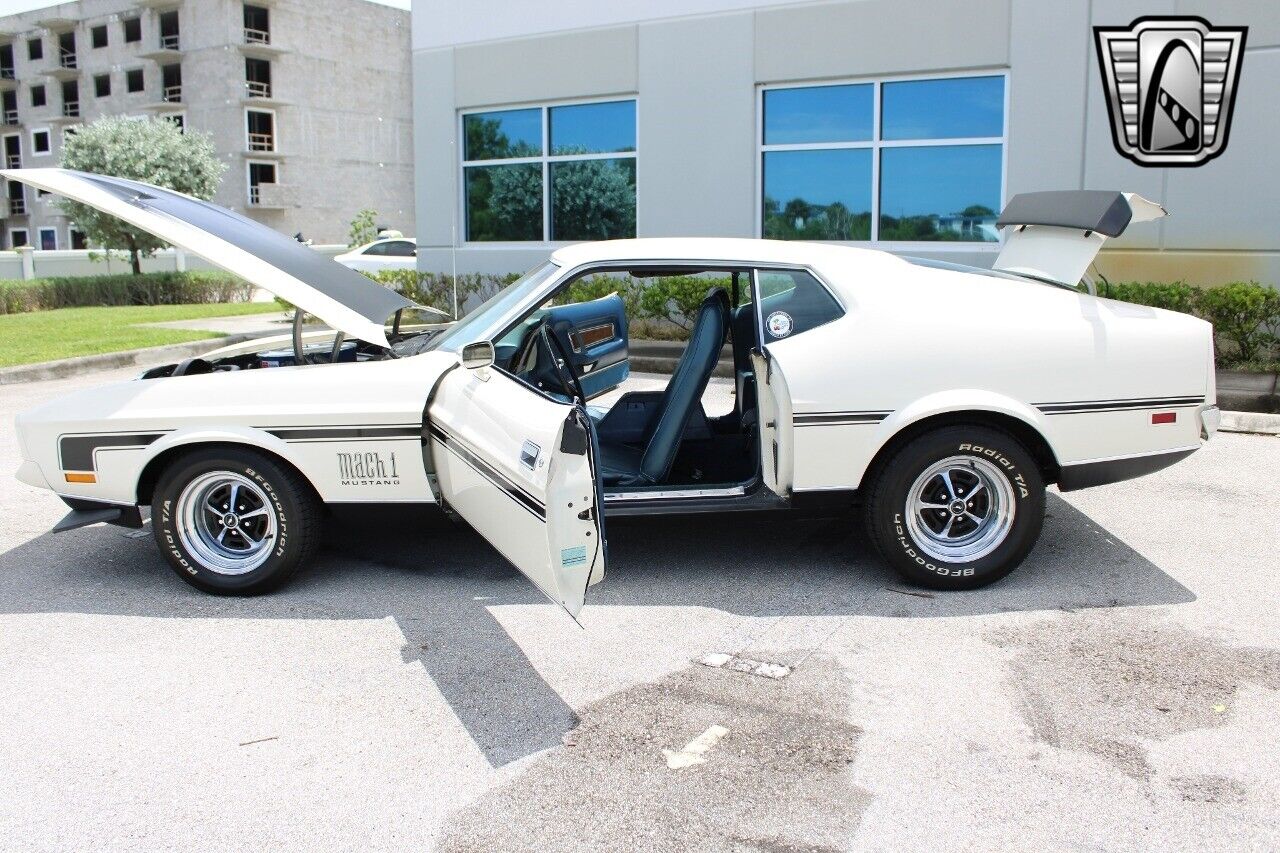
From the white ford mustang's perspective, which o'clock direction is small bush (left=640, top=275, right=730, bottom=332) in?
The small bush is roughly at 3 o'clock from the white ford mustang.

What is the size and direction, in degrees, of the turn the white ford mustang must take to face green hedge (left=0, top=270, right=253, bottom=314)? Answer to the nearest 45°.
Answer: approximately 45° to its right

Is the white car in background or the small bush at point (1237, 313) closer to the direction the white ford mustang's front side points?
the white car in background

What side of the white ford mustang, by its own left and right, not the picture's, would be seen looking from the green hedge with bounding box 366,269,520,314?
right

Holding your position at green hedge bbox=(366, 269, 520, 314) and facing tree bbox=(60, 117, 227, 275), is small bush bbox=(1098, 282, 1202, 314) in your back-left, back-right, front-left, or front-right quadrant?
back-right

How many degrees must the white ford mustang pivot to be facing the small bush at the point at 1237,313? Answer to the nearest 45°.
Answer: approximately 135° to its right

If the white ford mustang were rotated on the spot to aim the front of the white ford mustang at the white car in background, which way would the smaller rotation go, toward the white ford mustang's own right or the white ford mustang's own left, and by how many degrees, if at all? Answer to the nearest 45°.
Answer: approximately 90° to the white ford mustang's own right

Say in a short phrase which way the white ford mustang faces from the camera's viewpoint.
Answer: facing to the left of the viewer

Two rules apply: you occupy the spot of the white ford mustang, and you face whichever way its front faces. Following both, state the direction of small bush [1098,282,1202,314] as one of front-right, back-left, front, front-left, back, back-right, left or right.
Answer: back-right
